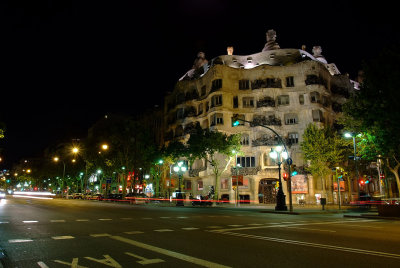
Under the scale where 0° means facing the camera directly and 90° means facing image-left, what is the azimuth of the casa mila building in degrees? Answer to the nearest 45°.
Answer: approximately 0°

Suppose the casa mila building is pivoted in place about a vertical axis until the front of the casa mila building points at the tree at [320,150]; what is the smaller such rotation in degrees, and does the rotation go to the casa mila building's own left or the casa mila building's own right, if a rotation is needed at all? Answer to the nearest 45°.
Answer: approximately 45° to the casa mila building's own left
